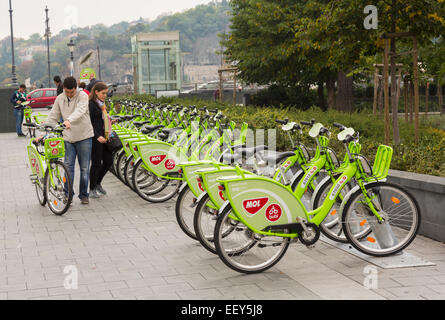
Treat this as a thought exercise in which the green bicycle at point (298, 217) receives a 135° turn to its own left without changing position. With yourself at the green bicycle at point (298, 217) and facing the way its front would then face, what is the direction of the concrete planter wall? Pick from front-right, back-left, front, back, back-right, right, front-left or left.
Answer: right

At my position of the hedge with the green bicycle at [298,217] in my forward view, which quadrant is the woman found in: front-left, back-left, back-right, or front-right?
front-right

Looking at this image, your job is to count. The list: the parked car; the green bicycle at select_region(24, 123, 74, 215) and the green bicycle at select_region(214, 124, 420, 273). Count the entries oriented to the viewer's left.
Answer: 1

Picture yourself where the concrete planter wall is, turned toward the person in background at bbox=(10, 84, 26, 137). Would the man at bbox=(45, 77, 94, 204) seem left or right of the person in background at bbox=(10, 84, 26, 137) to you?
left

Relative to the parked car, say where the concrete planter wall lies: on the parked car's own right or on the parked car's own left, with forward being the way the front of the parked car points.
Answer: on the parked car's own left

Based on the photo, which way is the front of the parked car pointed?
to the viewer's left

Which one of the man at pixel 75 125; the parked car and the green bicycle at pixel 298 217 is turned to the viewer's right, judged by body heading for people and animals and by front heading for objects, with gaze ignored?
the green bicycle

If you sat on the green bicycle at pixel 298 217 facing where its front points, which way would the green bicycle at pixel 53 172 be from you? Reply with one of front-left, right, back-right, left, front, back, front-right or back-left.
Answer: back-left

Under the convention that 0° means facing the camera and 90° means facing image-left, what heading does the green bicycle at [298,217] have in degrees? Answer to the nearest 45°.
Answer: approximately 270°

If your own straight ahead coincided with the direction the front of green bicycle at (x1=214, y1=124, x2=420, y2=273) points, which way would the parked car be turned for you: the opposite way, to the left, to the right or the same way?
the opposite way

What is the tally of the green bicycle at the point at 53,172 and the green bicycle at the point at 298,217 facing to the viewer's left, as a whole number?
0

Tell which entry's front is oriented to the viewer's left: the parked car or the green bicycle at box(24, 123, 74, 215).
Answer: the parked car

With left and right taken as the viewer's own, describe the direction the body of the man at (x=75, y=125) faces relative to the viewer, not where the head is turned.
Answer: facing the viewer and to the left of the viewer

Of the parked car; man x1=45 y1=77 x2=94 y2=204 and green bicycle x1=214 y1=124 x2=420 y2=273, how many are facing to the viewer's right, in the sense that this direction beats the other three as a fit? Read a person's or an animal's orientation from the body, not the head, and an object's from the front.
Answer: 1

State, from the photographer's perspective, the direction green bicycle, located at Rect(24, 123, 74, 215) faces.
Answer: facing the viewer and to the right of the viewer
